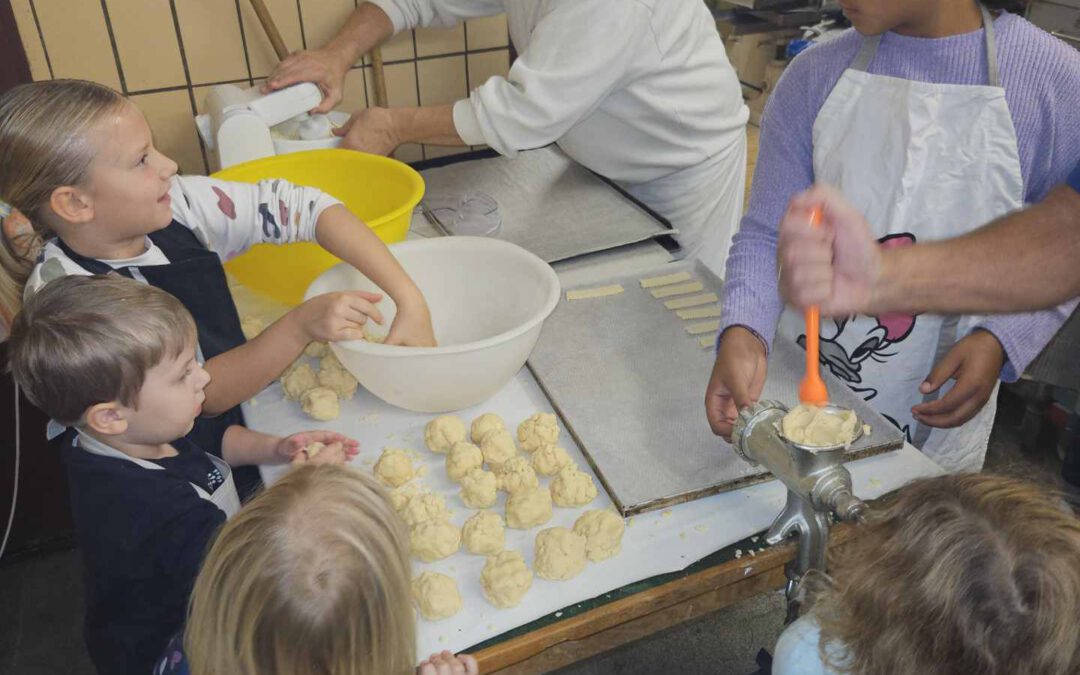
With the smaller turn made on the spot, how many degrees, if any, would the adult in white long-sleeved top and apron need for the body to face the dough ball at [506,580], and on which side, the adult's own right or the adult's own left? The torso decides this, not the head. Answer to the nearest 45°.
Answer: approximately 90° to the adult's own left

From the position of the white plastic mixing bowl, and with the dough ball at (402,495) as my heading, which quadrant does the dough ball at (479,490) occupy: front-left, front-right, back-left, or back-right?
front-left

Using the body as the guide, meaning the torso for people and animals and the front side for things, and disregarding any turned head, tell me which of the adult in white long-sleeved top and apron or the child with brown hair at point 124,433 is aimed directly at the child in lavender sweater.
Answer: the child with brown hair

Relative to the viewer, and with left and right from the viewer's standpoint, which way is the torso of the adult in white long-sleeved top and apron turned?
facing to the left of the viewer

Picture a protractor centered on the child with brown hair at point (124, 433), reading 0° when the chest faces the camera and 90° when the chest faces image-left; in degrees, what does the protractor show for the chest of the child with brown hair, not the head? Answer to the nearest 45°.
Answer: approximately 270°

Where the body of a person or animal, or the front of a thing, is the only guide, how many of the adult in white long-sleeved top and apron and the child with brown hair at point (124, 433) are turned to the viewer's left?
1

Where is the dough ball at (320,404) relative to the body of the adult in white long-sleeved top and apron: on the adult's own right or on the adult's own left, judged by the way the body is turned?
on the adult's own left

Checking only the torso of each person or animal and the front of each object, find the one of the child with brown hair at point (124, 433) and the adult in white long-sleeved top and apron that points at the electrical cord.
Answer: the adult in white long-sleeved top and apron

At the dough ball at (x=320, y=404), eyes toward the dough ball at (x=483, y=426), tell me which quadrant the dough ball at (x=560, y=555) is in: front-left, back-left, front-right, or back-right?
front-right

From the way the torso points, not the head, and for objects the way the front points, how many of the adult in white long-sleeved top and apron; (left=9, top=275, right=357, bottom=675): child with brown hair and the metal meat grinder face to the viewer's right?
1

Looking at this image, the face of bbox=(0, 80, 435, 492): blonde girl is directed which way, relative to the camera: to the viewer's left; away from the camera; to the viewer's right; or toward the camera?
to the viewer's right

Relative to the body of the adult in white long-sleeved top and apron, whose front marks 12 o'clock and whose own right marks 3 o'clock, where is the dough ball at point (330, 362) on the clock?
The dough ball is roughly at 10 o'clock from the adult in white long-sleeved top and apron.

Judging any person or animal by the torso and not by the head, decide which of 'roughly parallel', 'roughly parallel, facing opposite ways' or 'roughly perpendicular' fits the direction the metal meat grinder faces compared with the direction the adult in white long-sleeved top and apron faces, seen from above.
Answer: roughly perpendicular

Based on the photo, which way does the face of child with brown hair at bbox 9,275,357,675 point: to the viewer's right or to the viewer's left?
to the viewer's right
